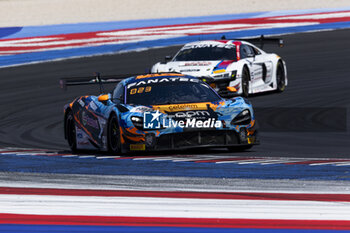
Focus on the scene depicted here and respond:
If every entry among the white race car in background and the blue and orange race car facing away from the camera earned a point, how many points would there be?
0

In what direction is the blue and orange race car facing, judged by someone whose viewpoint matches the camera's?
facing the viewer and to the right of the viewer

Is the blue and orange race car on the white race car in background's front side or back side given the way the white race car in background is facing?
on the front side

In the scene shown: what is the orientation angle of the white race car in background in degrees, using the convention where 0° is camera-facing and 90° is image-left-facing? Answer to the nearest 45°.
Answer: approximately 45°

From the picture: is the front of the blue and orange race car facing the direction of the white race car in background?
no
